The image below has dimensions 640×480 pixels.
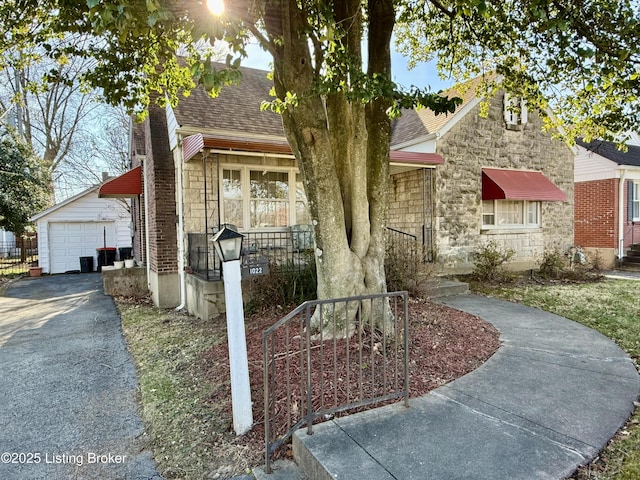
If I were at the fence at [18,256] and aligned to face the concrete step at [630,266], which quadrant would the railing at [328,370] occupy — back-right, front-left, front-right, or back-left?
front-right

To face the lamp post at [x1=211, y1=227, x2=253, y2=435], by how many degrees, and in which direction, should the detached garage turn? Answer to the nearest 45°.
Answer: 0° — it already faces it

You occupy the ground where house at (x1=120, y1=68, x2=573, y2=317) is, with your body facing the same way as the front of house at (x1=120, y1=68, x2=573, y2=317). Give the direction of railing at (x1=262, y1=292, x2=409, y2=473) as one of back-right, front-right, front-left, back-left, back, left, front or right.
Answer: front

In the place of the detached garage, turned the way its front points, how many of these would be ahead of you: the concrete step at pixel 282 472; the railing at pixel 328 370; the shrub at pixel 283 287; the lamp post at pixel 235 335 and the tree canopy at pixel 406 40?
5

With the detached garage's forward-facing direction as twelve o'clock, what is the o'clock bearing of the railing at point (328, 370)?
The railing is roughly at 12 o'clock from the detached garage.

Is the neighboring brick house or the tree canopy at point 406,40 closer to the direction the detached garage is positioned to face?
the tree canopy

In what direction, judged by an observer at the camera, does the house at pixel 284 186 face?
facing the viewer

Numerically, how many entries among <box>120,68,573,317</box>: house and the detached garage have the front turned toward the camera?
2

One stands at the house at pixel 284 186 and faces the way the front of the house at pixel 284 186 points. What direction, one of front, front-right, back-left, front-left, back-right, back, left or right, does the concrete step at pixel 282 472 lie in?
front

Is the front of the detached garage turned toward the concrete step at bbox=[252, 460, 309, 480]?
yes

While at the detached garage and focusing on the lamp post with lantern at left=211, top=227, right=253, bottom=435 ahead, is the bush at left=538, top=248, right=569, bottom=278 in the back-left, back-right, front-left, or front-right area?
front-left

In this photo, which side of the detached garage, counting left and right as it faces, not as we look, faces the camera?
front

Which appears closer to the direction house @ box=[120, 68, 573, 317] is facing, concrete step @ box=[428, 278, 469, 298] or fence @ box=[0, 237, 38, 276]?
the concrete step

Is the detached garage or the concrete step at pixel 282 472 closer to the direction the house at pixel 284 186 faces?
the concrete step

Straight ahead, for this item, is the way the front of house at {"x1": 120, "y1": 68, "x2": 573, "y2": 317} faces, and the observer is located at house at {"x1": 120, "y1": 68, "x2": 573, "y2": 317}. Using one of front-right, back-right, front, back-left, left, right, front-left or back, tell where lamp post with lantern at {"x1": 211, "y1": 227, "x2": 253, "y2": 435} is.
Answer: front

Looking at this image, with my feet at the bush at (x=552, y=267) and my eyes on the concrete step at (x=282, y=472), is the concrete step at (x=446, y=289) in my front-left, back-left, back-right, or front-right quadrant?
front-right
